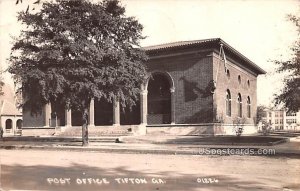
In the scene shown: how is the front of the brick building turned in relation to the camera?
facing the viewer and to the left of the viewer

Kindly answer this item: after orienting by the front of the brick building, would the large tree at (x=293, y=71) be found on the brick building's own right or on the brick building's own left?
on the brick building's own left

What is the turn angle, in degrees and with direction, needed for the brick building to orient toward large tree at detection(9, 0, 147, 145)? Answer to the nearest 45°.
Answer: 0° — it already faces it

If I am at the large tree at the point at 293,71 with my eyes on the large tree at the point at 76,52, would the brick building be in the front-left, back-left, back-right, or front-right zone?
front-right
